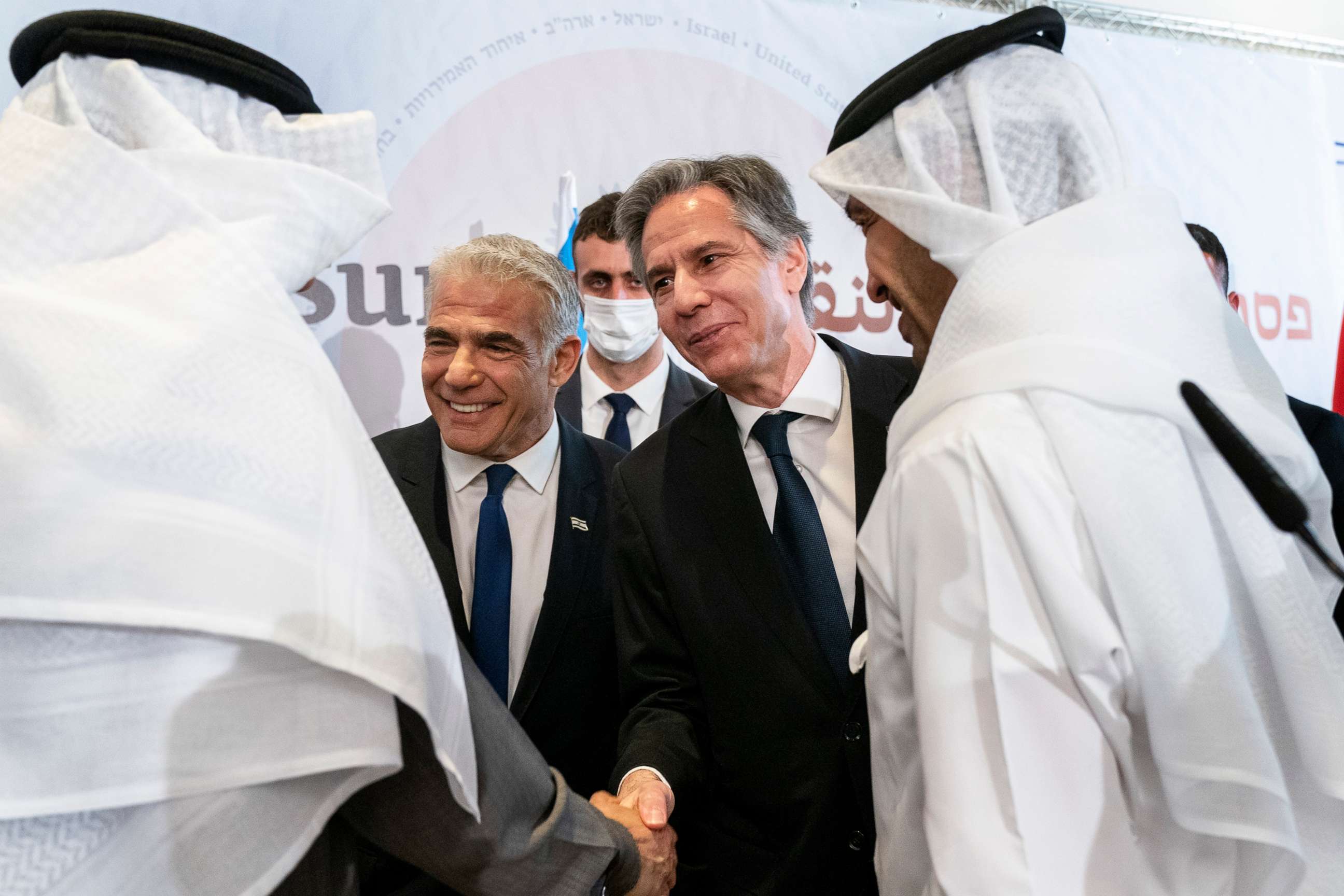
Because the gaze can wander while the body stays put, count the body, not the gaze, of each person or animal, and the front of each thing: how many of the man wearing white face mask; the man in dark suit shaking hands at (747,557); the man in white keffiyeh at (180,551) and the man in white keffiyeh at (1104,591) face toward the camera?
2

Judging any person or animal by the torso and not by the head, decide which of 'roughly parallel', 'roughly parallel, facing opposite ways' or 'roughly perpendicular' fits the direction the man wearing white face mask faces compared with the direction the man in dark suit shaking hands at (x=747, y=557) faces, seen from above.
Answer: roughly parallel

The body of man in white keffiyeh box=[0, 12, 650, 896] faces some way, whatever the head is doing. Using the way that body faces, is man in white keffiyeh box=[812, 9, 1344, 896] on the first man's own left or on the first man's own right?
on the first man's own right

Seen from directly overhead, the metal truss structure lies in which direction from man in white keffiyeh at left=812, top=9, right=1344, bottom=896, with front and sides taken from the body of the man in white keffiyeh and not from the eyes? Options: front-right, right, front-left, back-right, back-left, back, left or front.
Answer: front-right

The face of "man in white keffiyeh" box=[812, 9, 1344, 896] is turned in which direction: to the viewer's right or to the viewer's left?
to the viewer's left

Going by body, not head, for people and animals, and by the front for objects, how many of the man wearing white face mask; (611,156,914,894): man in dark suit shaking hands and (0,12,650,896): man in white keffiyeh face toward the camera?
2

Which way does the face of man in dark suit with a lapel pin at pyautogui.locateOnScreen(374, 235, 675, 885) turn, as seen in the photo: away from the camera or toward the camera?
toward the camera

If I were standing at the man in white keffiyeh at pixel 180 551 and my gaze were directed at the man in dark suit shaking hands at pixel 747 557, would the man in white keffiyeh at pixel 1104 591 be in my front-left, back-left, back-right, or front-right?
front-right

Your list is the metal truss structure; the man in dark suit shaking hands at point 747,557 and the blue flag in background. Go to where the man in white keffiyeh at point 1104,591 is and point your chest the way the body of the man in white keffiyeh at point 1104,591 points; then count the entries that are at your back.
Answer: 0

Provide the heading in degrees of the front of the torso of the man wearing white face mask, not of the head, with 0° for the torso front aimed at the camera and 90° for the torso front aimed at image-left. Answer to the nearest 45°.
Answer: approximately 0°

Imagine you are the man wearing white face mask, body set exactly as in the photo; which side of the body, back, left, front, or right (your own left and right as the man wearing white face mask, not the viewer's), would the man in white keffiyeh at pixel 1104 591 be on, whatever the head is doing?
front

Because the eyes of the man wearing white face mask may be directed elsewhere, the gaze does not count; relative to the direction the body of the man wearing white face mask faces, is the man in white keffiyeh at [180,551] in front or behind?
in front

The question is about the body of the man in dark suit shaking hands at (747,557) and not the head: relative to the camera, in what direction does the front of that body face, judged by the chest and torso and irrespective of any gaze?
toward the camera

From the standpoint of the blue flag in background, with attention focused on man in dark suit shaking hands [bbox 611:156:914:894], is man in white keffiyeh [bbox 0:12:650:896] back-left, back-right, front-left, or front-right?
front-right

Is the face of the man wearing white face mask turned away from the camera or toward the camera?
toward the camera

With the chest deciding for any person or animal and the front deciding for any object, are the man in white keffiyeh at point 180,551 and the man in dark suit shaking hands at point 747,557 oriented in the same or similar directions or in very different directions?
very different directions

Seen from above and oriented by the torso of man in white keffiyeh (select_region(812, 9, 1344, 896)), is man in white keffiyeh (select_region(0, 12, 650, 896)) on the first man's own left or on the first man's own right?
on the first man's own left

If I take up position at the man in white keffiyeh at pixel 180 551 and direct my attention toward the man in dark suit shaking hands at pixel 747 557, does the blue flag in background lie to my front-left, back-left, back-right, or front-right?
front-left

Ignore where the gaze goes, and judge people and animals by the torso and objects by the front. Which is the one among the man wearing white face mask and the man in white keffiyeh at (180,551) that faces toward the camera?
the man wearing white face mask
